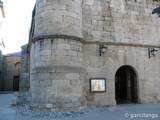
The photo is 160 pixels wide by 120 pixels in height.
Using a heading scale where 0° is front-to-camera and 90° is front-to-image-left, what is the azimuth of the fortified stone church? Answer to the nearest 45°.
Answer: approximately 0°

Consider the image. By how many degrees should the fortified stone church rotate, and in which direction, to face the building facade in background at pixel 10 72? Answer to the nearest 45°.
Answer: approximately 135° to its right

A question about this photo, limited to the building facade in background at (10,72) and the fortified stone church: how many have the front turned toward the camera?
2

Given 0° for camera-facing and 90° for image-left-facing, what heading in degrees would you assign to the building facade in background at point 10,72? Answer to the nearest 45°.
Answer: approximately 0°

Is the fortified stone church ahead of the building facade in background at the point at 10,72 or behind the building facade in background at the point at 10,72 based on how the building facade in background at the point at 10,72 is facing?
ahead
